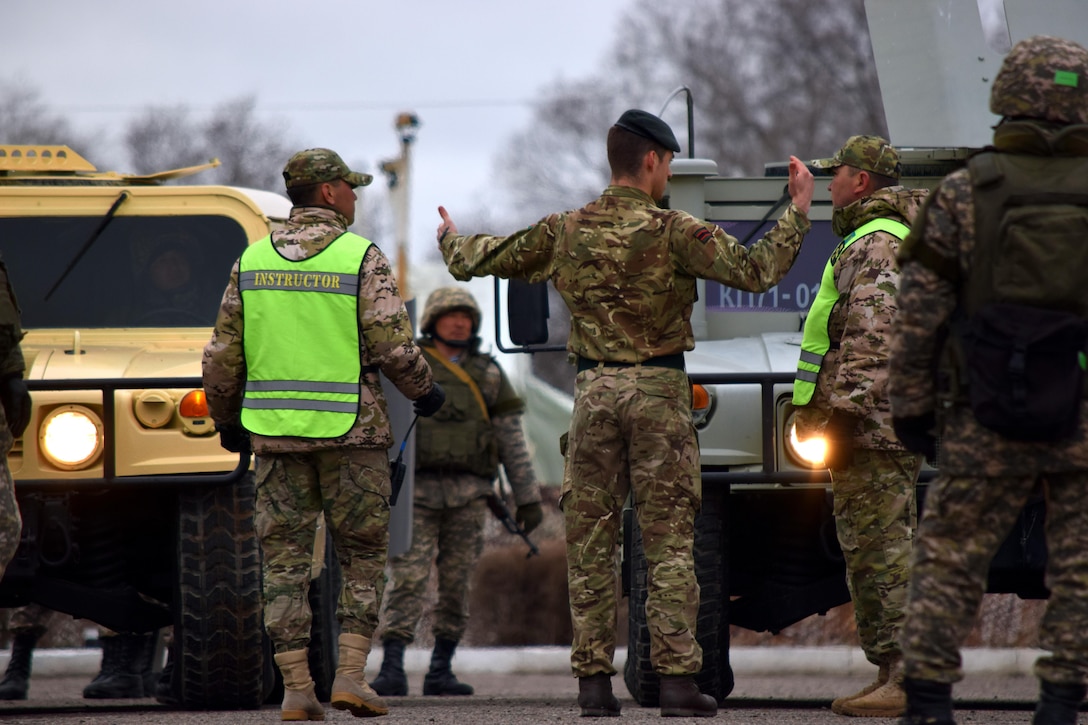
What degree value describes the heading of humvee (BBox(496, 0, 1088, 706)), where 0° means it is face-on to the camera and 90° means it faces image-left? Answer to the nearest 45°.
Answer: approximately 0°

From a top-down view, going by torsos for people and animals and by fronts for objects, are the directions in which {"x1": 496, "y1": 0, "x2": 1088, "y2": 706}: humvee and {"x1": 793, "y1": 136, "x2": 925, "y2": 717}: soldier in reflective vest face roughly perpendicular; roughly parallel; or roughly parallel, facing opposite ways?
roughly perpendicular

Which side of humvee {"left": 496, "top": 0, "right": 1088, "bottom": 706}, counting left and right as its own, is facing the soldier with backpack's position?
front

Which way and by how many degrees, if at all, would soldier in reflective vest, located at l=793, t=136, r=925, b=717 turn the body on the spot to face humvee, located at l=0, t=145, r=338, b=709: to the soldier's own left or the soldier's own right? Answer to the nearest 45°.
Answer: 0° — they already face it

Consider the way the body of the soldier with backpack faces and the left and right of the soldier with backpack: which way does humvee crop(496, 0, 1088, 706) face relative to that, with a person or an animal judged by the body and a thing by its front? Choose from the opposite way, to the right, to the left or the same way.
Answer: the opposite way

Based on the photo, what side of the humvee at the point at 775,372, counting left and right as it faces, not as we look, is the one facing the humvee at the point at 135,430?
right

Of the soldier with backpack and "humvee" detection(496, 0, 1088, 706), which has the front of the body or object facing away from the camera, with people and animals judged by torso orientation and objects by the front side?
the soldier with backpack

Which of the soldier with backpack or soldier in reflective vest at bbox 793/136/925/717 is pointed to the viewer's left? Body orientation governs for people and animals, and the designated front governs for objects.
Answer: the soldier in reflective vest

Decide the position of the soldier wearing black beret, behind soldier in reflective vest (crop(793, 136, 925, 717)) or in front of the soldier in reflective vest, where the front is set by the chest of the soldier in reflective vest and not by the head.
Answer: in front

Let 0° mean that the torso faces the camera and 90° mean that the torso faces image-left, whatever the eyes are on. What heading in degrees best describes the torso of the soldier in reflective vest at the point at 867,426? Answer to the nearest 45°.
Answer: approximately 90°

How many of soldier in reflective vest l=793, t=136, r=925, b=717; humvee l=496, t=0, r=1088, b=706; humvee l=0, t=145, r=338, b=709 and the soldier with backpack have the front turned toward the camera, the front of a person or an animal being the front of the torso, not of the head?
2

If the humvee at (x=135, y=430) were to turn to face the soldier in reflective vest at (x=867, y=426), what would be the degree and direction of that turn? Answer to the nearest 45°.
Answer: approximately 45° to its left

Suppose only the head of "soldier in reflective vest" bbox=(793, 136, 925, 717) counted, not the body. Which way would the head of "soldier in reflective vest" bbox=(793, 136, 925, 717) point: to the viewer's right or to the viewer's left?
to the viewer's left

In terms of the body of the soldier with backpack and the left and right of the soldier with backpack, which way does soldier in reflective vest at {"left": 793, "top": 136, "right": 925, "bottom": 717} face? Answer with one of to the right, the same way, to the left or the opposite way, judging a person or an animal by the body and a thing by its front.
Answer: to the left

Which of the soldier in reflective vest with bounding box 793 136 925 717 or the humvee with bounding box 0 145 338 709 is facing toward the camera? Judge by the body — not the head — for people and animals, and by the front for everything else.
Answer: the humvee
